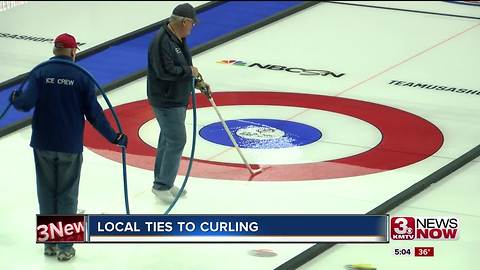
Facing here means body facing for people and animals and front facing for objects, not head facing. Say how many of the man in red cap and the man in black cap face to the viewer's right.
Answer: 1

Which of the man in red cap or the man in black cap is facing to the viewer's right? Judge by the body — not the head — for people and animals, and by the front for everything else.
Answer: the man in black cap

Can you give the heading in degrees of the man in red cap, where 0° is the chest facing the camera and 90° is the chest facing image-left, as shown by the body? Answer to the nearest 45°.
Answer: approximately 180°

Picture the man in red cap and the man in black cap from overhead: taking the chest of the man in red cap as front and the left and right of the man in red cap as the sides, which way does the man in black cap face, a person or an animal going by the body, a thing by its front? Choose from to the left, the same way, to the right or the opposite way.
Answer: to the right

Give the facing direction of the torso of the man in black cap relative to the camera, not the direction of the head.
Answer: to the viewer's right

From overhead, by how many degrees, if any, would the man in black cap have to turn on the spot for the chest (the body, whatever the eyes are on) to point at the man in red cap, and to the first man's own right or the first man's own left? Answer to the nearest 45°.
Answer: approximately 135° to the first man's own right

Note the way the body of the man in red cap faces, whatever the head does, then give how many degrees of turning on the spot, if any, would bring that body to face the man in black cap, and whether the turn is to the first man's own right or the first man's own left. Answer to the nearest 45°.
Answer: approximately 45° to the first man's own right
